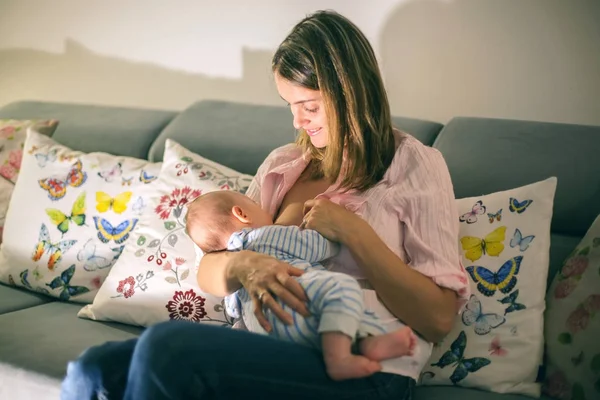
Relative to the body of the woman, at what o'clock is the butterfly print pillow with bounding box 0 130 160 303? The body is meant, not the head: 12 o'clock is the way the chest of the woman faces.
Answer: The butterfly print pillow is roughly at 3 o'clock from the woman.

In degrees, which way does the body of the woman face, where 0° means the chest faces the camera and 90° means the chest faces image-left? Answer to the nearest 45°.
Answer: approximately 45°

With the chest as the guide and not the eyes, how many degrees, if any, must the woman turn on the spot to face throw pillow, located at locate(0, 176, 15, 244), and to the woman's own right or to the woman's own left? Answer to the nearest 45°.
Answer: approximately 90° to the woman's own right

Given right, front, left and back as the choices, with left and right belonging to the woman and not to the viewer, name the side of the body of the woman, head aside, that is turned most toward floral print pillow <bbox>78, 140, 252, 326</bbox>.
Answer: right
